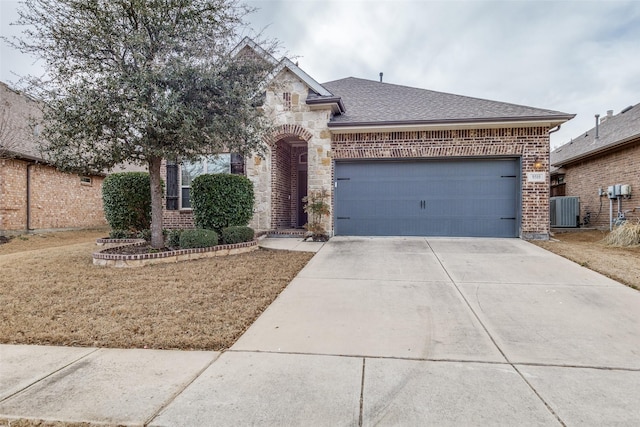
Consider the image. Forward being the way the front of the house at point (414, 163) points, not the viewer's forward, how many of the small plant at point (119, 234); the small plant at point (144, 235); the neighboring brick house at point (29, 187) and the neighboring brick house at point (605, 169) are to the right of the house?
3

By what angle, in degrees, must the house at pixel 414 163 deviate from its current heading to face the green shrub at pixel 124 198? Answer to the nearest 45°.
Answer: approximately 90° to its right

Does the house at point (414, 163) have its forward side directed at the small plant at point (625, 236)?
no

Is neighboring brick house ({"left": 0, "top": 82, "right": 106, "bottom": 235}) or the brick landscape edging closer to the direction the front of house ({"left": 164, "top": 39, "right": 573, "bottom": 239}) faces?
the brick landscape edging

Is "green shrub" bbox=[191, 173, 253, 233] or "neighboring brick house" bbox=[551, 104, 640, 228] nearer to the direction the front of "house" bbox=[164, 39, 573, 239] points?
the green shrub

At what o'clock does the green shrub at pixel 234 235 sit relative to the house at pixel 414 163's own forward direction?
The green shrub is roughly at 2 o'clock from the house.

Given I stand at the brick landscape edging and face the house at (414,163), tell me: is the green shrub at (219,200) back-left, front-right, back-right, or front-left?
front-left

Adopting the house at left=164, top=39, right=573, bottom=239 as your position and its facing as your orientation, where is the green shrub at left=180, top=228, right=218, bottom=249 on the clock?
The green shrub is roughly at 2 o'clock from the house.

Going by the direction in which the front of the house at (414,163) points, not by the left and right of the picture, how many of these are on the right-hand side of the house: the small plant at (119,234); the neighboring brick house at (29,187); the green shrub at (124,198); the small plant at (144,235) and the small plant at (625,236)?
4

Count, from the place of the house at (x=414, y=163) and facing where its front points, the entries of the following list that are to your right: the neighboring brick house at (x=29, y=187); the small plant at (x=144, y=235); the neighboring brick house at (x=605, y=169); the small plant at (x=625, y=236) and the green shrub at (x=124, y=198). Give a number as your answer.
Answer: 3

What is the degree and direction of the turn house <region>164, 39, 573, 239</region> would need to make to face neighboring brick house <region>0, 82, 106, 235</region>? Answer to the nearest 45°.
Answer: approximately 90° to its right

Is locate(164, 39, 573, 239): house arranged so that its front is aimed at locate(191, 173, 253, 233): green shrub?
no

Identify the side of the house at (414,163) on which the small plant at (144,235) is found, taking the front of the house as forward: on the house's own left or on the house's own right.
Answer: on the house's own right

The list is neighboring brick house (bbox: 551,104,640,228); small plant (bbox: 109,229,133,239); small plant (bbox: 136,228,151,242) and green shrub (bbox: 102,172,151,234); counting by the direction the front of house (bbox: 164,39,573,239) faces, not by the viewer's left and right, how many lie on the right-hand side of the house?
3

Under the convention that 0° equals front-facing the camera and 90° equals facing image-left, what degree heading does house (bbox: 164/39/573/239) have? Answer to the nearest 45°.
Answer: approximately 0°

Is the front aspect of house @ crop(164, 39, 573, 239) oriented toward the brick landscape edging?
no

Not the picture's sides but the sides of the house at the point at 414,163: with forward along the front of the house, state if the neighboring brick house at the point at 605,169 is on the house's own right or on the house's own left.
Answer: on the house's own left
